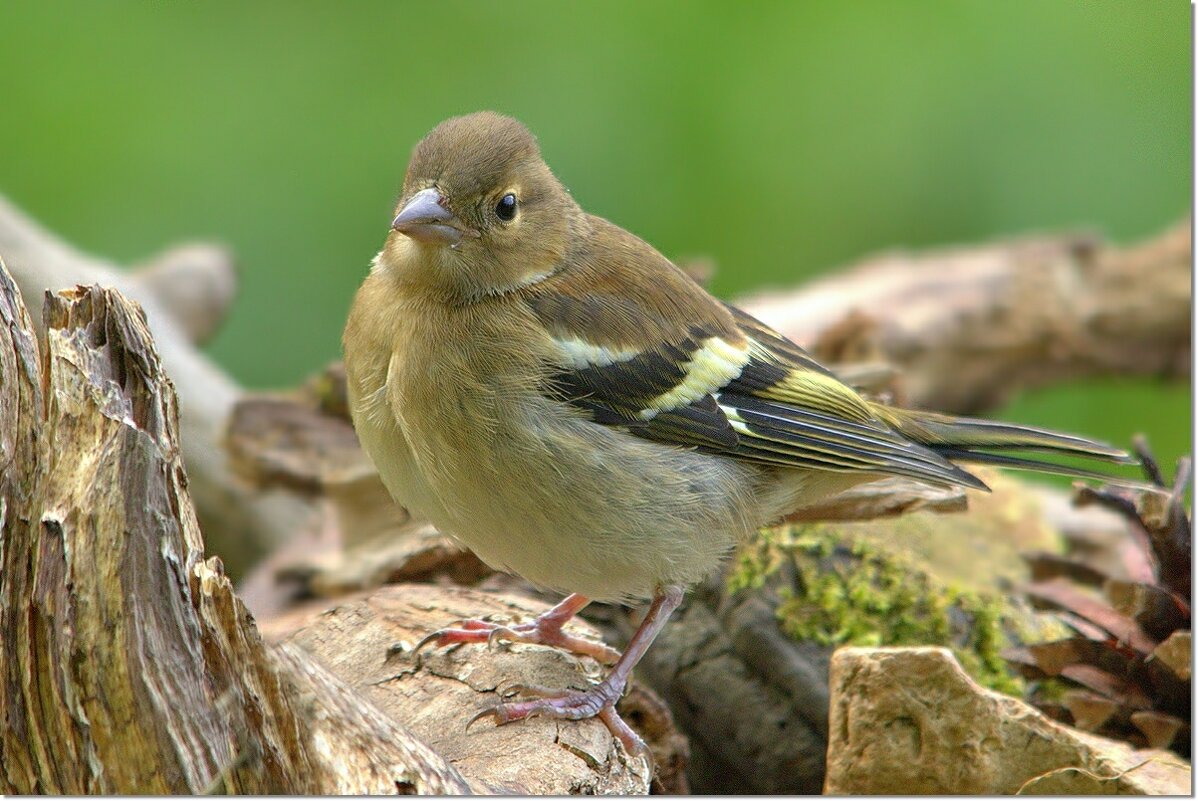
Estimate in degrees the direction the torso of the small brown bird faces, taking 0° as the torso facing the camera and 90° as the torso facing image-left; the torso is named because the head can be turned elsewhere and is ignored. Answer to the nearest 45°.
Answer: approximately 45°

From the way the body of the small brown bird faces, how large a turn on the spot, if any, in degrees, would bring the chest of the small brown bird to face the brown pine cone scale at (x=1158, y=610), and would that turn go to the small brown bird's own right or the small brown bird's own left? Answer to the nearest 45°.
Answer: approximately 135° to the small brown bird's own left

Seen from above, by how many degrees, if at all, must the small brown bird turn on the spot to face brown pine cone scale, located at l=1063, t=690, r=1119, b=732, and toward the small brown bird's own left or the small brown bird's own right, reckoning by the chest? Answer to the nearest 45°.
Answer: approximately 135° to the small brown bird's own left

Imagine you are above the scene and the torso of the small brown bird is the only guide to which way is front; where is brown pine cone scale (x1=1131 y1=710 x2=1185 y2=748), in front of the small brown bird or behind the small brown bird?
behind

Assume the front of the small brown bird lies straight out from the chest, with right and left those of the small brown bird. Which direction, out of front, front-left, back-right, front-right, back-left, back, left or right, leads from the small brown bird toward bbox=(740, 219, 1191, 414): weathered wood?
back

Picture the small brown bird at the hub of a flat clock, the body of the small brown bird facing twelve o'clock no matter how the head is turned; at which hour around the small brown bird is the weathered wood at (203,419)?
The weathered wood is roughly at 3 o'clock from the small brown bird.

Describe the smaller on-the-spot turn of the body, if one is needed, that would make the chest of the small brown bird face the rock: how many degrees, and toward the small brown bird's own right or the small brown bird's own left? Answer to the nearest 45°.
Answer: approximately 135° to the small brown bird's own left
